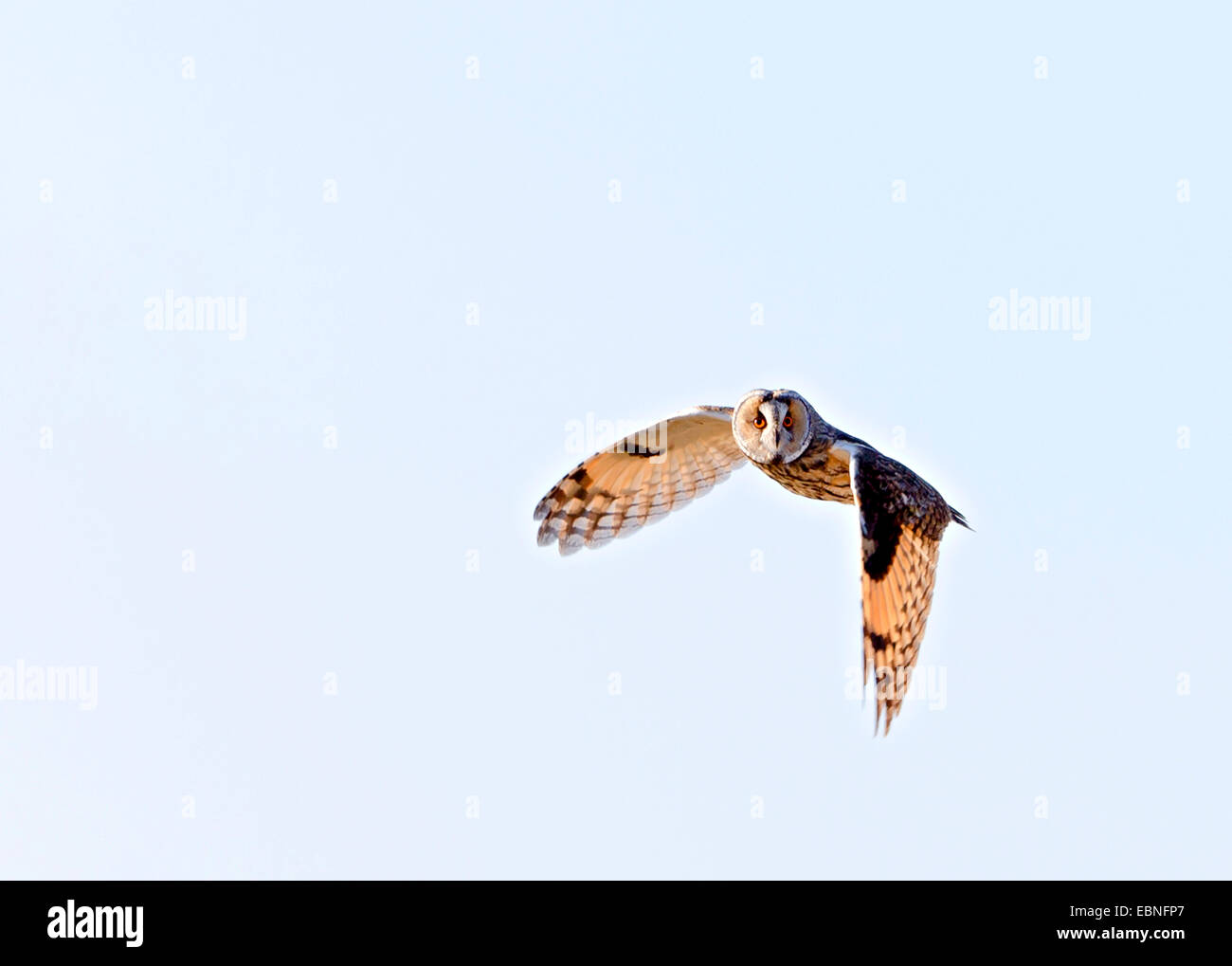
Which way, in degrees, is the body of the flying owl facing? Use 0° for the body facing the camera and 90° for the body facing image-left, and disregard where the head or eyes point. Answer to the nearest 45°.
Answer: approximately 45°
